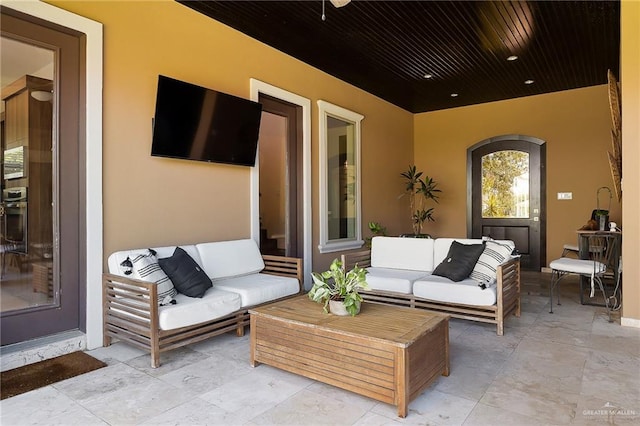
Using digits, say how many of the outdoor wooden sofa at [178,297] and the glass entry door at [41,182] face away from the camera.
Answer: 0

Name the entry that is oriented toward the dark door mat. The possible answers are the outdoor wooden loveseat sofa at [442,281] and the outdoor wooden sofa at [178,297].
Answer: the outdoor wooden loveseat sofa at [442,281]

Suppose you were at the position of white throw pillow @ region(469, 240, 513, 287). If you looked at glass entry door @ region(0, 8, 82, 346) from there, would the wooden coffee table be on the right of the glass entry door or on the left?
left

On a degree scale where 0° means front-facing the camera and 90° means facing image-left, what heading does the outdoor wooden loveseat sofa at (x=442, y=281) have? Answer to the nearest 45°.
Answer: approximately 45°

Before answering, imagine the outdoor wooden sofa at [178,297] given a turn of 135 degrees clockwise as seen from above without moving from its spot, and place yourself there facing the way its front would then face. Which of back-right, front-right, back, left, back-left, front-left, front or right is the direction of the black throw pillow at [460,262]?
back

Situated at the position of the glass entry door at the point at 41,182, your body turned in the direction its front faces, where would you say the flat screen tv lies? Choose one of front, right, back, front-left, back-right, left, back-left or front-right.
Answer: front-left

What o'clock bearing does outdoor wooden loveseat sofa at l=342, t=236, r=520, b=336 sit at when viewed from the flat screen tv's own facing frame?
The outdoor wooden loveseat sofa is roughly at 11 o'clock from the flat screen tv.

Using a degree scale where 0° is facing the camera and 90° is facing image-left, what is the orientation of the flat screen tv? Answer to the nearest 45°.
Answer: approximately 315°

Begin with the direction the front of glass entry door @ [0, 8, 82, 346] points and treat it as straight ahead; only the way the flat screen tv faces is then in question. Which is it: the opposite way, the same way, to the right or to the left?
the same way

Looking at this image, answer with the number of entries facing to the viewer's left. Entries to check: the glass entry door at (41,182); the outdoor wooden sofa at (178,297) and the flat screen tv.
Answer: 0

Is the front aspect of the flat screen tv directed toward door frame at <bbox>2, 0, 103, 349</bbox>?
no

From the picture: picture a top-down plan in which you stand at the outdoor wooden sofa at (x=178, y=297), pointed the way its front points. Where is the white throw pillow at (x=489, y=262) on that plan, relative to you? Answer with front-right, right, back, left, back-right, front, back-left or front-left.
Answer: front-left

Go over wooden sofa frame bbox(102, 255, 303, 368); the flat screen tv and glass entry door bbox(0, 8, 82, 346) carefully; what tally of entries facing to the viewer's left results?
0

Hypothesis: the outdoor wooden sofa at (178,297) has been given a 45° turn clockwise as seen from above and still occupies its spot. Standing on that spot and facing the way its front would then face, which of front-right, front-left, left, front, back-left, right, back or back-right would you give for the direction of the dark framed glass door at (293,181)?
back-left

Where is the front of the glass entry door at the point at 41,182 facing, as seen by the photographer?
facing the viewer and to the right of the viewer

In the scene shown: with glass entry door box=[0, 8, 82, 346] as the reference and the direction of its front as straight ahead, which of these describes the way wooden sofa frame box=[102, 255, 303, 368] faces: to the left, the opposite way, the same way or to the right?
the same way

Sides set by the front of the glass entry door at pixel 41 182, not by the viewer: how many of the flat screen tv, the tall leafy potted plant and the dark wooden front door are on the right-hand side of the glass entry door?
0
